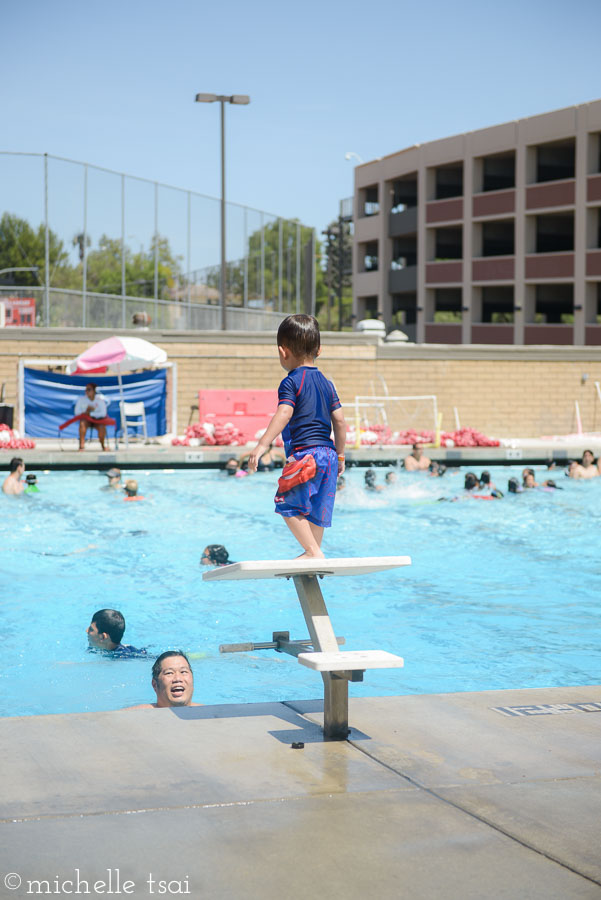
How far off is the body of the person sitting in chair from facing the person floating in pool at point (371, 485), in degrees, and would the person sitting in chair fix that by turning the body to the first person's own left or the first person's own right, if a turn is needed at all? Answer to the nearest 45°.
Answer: approximately 45° to the first person's own left

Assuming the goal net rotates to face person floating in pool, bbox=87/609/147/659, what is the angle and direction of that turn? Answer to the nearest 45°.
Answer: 0° — it already faces them

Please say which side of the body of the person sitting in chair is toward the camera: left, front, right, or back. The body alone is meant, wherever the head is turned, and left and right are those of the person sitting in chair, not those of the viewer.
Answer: front

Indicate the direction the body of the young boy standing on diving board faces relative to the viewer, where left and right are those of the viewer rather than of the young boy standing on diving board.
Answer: facing away from the viewer and to the left of the viewer

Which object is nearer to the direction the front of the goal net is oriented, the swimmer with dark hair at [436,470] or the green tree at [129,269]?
the swimmer with dark hair

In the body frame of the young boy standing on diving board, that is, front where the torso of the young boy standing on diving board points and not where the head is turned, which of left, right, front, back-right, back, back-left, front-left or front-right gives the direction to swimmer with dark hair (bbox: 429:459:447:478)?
front-right

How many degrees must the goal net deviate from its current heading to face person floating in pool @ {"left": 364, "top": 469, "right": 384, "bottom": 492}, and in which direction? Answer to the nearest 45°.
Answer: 0° — it already faces them

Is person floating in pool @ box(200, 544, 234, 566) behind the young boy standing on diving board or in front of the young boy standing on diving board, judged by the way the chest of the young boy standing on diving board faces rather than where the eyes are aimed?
in front

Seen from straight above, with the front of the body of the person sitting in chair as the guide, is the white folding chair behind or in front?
behind

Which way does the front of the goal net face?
toward the camera

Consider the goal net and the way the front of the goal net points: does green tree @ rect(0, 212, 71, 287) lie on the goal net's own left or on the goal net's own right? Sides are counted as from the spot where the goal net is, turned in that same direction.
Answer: on the goal net's own right

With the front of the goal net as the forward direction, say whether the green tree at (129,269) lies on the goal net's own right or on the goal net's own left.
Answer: on the goal net's own right

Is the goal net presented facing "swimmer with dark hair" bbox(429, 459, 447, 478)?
yes

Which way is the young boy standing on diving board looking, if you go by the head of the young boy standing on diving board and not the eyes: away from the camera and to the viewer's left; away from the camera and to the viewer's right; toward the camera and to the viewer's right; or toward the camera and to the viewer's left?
away from the camera and to the viewer's left

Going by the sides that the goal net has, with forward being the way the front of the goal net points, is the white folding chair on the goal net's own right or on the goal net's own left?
on the goal net's own right

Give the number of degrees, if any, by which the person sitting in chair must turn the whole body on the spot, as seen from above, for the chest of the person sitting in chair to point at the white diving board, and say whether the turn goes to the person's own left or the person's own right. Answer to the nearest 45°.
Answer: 0° — they already face it
